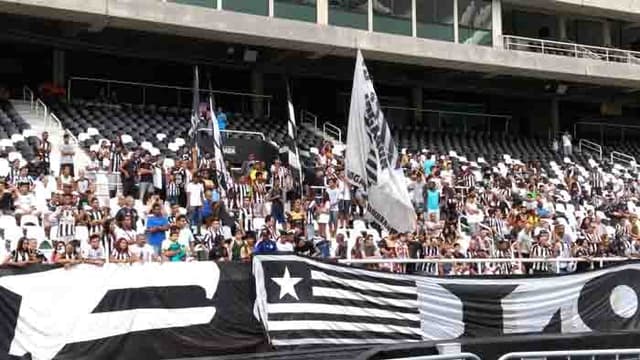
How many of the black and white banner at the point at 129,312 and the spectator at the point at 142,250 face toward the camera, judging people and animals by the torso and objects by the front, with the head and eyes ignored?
2

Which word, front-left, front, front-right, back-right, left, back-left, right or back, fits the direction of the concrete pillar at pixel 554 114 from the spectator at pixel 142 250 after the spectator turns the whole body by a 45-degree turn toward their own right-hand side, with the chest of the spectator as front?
back

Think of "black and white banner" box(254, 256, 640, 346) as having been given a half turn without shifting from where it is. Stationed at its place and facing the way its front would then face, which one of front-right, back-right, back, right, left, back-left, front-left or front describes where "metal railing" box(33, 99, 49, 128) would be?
front-left

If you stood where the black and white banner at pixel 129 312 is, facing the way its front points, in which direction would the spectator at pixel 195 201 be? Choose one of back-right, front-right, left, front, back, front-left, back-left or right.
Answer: back

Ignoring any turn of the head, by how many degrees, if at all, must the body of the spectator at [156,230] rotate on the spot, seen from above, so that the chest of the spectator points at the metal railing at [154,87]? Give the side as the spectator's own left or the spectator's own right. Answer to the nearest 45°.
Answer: approximately 180°

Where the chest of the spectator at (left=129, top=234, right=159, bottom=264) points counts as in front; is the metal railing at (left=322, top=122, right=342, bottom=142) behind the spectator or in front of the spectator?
behind

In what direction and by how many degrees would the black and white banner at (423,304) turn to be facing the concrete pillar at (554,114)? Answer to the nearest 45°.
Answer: approximately 180°

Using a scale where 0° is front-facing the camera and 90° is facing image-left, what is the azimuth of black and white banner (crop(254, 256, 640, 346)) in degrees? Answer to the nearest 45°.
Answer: approximately 0°

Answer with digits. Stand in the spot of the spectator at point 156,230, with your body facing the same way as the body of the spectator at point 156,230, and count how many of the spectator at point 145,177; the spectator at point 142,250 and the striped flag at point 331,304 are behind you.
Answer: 1

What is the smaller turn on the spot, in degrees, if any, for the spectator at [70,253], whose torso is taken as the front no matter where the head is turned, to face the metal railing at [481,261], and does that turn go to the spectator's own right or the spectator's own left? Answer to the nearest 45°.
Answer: approximately 90° to the spectator's own left
